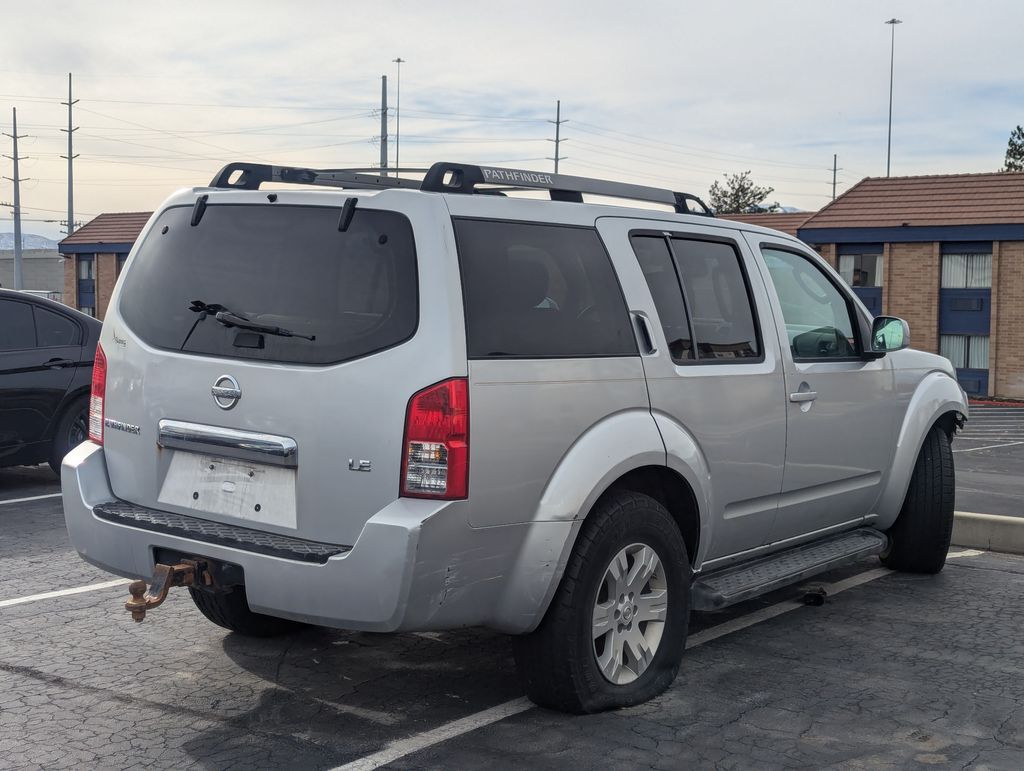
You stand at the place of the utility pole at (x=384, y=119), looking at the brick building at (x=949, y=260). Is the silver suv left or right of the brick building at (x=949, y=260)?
right

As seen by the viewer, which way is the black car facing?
to the viewer's left

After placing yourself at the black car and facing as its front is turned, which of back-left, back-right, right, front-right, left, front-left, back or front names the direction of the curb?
back-left

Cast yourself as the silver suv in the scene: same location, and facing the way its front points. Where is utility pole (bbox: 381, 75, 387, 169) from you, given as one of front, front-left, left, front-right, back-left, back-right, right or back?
front-left

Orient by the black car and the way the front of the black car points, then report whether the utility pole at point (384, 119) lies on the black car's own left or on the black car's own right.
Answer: on the black car's own right

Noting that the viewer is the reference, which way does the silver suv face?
facing away from the viewer and to the right of the viewer

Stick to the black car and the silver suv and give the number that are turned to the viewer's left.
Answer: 1

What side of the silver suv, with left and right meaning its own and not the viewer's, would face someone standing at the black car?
left

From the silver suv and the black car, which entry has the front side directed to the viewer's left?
the black car

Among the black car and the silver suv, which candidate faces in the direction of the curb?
the silver suv

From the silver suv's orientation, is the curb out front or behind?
out front

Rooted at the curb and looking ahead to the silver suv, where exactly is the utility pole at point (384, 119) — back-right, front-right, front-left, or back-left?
back-right

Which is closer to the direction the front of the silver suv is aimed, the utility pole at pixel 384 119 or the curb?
the curb

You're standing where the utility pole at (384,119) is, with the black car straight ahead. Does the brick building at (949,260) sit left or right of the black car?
left

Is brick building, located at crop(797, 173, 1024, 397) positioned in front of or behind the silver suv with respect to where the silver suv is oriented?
in front
